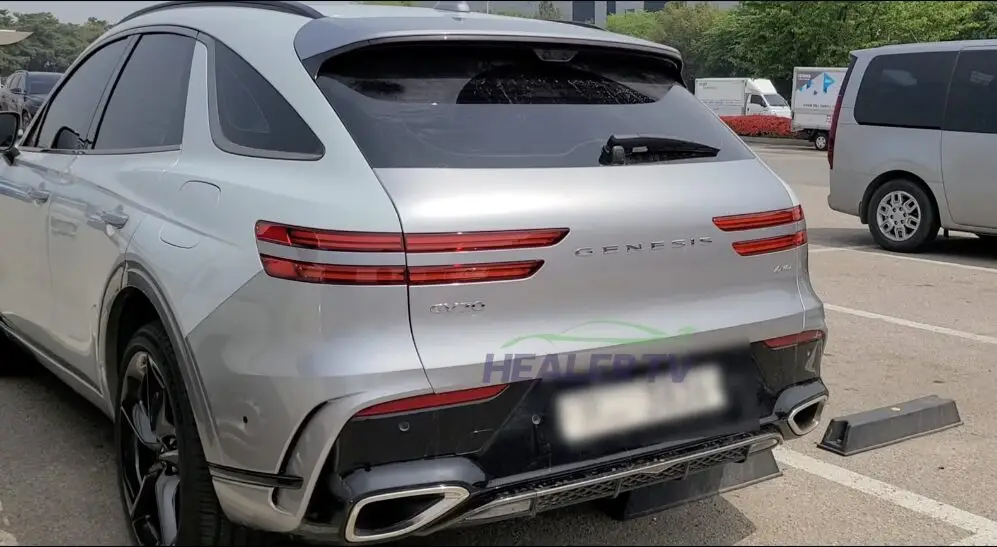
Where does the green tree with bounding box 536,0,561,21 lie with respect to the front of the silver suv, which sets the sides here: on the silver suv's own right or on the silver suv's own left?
on the silver suv's own right

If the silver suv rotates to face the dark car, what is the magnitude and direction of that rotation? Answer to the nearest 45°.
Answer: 0° — it already faces it

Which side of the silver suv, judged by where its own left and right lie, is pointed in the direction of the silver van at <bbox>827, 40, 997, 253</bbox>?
right

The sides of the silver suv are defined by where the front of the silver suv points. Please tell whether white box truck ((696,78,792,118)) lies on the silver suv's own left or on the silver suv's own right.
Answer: on the silver suv's own right

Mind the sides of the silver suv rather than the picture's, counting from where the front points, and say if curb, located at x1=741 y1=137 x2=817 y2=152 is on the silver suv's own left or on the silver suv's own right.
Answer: on the silver suv's own right

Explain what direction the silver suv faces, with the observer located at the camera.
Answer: facing away from the viewer and to the left of the viewer

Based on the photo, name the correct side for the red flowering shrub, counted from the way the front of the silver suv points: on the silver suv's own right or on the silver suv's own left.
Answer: on the silver suv's own right

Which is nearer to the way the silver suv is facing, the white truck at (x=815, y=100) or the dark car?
the dark car

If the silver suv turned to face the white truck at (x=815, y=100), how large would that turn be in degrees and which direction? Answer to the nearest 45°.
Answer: approximately 90° to its right
